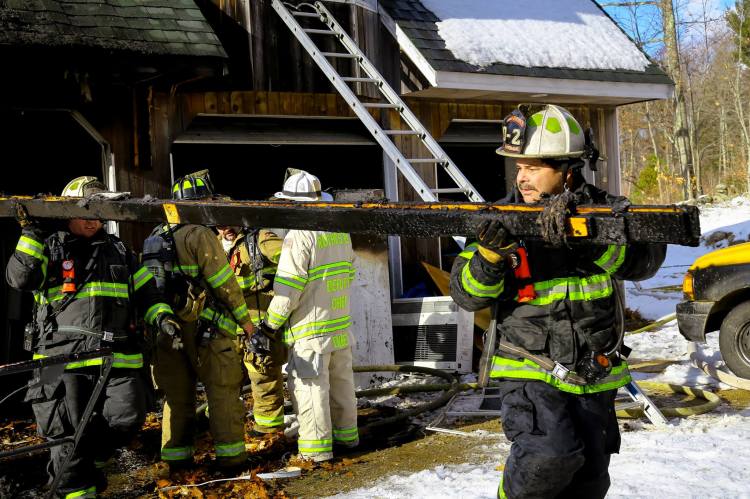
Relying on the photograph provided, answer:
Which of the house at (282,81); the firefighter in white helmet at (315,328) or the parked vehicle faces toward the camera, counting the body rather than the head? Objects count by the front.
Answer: the house

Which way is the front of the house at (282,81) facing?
toward the camera

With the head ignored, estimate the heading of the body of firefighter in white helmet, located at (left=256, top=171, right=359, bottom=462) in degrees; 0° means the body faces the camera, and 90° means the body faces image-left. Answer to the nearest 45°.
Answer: approximately 135°

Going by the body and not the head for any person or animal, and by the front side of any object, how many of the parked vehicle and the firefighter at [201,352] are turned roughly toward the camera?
0

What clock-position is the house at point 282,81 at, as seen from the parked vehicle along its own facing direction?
The house is roughly at 12 o'clock from the parked vehicle.

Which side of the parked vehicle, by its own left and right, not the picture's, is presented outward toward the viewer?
left

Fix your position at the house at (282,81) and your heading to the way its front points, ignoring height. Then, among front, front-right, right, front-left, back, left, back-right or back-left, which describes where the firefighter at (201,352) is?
front

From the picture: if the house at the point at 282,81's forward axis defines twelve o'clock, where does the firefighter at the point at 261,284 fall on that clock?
The firefighter is roughly at 12 o'clock from the house.

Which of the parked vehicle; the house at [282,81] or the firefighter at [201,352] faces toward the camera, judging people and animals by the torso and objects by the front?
the house

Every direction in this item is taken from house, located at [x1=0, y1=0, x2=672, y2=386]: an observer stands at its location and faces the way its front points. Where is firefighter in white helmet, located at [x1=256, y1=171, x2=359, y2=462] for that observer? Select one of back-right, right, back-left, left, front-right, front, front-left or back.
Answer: front

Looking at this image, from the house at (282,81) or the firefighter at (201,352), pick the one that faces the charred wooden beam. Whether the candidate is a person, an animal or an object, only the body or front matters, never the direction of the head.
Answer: the house

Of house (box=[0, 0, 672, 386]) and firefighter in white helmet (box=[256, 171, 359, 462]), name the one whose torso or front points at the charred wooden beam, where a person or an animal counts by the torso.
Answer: the house

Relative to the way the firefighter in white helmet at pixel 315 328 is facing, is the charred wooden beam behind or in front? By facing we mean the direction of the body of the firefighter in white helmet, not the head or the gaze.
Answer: behind
